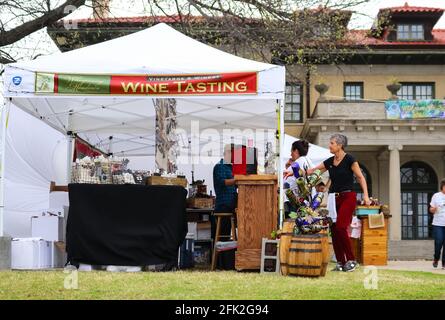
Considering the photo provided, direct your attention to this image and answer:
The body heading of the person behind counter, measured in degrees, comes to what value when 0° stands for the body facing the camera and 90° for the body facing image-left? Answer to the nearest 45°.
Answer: approximately 270°

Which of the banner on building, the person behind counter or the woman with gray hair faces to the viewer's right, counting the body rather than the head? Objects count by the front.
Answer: the person behind counter

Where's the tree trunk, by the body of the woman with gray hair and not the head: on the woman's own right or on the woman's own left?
on the woman's own right

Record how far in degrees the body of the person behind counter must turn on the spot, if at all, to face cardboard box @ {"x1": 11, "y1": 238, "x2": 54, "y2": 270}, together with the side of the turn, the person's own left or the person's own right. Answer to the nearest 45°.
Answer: approximately 180°

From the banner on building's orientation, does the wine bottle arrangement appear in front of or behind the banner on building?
in front

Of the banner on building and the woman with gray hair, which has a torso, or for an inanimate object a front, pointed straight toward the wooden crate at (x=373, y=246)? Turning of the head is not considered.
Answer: the banner on building

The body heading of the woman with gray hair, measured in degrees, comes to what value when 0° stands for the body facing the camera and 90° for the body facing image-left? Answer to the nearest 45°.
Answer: approximately 45°

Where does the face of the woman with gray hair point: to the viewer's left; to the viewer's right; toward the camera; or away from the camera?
to the viewer's left

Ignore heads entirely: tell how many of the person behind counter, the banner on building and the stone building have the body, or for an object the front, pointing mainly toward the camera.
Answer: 2

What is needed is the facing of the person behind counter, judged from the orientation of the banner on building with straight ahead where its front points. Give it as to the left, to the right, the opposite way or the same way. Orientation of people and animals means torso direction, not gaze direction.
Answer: to the left

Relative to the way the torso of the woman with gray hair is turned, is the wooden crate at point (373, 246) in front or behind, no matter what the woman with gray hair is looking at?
behind

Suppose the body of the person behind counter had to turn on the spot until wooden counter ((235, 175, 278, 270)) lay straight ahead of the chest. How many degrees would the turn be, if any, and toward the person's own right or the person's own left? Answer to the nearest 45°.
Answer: approximately 45° to the person's own right
